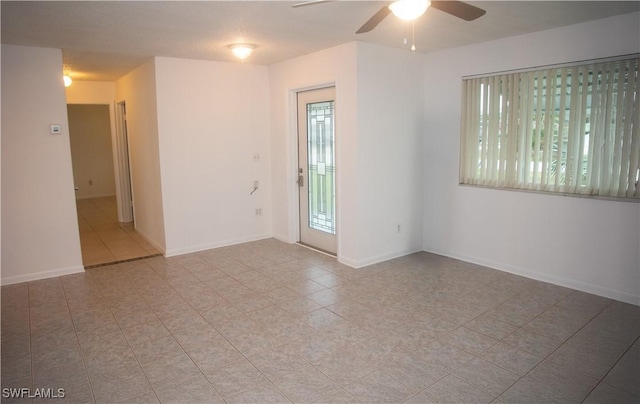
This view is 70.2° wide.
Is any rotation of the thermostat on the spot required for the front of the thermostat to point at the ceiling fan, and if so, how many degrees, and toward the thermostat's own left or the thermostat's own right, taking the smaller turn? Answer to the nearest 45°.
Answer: approximately 45° to the thermostat's own left

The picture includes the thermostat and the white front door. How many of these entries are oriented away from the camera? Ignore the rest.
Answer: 0

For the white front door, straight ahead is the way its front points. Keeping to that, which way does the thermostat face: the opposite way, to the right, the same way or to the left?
to the left

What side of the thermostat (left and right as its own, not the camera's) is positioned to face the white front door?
left

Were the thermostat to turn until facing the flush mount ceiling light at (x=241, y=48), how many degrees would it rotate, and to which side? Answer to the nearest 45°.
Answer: approximately 45° to its left

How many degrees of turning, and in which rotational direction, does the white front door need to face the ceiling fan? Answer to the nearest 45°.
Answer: approximately 45° to its left

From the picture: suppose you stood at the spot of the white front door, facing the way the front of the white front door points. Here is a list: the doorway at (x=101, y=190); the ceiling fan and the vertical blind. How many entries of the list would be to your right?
1

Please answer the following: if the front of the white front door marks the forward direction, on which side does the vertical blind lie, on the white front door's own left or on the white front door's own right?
on the white front door's own left

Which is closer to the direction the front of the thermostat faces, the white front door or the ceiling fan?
the ceiling fan

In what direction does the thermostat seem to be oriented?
toward the camera

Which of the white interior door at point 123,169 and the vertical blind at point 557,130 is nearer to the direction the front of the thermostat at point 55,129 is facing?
the vertical blind

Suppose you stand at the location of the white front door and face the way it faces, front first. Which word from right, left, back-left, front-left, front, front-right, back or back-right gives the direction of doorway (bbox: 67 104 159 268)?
right

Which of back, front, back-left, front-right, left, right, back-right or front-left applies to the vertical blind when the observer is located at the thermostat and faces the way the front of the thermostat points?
front-left
